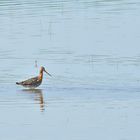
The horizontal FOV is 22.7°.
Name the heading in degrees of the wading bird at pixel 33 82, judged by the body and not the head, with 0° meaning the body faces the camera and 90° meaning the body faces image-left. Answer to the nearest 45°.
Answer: approximately 270°
